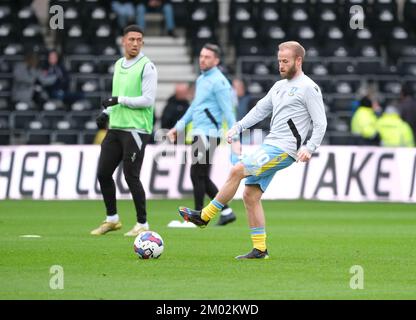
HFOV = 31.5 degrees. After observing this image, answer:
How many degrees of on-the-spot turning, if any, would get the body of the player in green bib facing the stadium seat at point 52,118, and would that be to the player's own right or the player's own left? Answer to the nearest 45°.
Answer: approximately 135° to the player's own right

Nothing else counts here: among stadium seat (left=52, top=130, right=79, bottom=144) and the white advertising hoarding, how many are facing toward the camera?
2

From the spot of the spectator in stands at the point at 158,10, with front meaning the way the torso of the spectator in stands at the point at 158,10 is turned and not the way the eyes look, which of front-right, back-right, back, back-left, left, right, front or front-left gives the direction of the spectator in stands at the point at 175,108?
front

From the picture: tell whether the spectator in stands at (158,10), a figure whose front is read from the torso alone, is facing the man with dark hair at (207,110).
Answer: yes

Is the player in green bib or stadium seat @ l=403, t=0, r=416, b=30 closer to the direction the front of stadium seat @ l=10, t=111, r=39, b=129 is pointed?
the player in green bib

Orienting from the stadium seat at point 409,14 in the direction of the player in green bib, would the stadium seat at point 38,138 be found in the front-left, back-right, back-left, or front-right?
front-right

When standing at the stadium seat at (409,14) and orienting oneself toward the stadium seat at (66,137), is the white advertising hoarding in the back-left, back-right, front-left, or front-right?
front-left

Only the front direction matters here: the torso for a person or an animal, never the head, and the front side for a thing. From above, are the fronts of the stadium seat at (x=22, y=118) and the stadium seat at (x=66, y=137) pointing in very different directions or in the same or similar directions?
same or similar directions

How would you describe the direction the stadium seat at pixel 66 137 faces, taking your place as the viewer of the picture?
facing the viewer

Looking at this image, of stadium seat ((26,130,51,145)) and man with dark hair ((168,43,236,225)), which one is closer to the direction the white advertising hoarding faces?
the man with dark hair

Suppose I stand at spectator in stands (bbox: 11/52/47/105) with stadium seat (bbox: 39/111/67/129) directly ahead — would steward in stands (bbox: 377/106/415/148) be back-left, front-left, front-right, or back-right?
front-left

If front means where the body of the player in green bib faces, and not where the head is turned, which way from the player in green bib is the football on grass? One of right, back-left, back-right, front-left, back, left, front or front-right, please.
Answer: front-left

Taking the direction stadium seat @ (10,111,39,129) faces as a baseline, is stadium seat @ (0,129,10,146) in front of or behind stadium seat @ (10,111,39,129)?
in front

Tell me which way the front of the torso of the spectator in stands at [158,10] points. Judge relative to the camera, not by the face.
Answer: toward the camera

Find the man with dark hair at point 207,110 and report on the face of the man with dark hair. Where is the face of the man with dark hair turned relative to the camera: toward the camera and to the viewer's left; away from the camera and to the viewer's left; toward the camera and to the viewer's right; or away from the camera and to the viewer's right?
toward the camera and to the viewer's left

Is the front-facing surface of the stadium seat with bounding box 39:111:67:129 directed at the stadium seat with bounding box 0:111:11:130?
no
